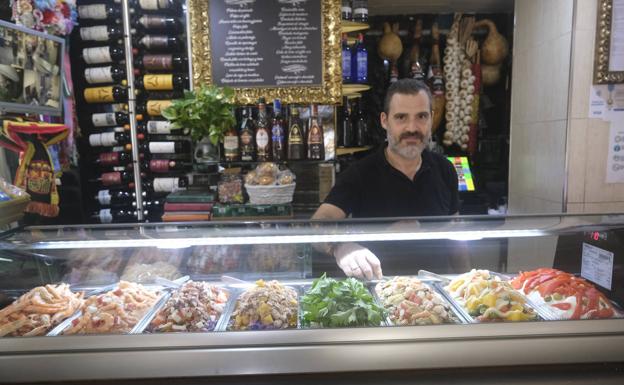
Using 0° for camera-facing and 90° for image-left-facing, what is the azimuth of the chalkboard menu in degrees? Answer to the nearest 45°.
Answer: approximately 0°

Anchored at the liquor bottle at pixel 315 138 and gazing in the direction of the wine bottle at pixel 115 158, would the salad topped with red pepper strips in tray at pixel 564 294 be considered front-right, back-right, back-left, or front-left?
back-left

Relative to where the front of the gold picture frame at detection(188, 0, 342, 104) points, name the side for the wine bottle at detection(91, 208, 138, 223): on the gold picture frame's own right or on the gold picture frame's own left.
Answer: on the gold picture frame's own right

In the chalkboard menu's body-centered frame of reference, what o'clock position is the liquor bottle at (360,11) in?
The liquor bottle is roughly at 9 o'clock from the chalkboard menu.

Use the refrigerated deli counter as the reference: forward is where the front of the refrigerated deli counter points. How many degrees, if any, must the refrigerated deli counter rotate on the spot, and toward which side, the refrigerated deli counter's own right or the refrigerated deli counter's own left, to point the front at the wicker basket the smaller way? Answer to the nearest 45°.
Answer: approximately 180°

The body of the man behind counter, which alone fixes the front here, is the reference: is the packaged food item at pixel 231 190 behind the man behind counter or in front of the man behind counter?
behind
